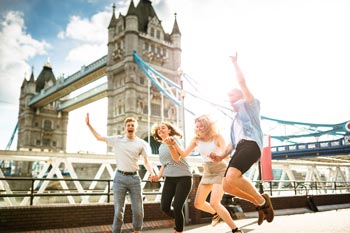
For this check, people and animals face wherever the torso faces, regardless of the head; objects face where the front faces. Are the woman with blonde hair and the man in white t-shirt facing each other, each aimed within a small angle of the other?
no

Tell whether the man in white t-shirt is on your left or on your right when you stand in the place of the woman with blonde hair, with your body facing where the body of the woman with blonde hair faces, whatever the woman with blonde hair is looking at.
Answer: on your right

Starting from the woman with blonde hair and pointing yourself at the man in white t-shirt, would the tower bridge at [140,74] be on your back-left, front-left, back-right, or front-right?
front-right

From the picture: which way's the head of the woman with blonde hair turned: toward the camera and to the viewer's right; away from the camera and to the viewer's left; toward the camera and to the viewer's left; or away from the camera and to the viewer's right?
toward the camera and to the viewer's left

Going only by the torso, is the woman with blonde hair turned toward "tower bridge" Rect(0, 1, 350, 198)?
no

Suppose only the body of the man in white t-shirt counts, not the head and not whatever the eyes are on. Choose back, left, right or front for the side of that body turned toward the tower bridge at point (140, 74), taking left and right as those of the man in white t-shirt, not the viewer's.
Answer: back

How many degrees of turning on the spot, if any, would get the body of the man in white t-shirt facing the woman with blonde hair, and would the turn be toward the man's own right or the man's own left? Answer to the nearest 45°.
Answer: approximately 45° to the man's own left

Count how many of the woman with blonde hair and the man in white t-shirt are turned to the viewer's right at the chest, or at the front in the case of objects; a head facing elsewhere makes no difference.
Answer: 0

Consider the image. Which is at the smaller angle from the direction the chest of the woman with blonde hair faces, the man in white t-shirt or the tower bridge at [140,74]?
the man in white t-shirt

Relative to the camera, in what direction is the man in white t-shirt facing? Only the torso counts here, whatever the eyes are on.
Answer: toward the camera

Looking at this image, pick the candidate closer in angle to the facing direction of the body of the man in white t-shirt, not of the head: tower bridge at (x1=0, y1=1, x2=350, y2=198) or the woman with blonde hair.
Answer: the woman with blonde hair
